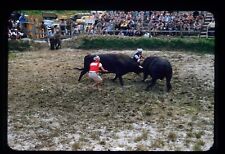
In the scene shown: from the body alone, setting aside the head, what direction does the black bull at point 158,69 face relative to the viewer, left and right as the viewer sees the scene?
facing away from the viewer and to the left of the viewer

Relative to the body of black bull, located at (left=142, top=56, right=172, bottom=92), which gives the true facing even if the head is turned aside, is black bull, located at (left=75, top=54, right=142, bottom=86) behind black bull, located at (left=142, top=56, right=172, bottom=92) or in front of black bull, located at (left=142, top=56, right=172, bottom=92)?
in front

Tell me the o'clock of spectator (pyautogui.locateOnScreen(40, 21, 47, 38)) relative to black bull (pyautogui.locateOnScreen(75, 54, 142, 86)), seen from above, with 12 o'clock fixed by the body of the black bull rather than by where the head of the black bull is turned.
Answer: The spectator is roughly at 8 o'clock from the black bull.

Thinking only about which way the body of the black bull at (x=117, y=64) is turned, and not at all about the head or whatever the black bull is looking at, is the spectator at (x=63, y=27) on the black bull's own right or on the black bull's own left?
on the black bull's own left

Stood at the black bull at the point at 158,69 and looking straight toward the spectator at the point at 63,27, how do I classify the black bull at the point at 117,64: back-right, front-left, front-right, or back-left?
front-left

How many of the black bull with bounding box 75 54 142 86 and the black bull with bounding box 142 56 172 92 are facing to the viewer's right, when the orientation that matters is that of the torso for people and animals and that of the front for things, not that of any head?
1

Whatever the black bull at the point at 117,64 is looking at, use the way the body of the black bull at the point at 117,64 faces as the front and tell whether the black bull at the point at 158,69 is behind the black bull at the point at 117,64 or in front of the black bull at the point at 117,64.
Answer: in front

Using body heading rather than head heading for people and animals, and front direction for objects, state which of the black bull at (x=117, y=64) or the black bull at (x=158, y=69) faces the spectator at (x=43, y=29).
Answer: the black bull at (x=158, y=69)

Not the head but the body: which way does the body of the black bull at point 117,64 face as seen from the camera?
to the viewer's right

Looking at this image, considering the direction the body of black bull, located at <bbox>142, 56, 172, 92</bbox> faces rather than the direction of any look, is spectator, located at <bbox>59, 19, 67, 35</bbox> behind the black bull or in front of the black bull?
in front

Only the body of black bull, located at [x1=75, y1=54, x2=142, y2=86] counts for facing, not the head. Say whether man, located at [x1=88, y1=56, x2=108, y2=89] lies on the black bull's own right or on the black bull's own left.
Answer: on the black bull's own right
